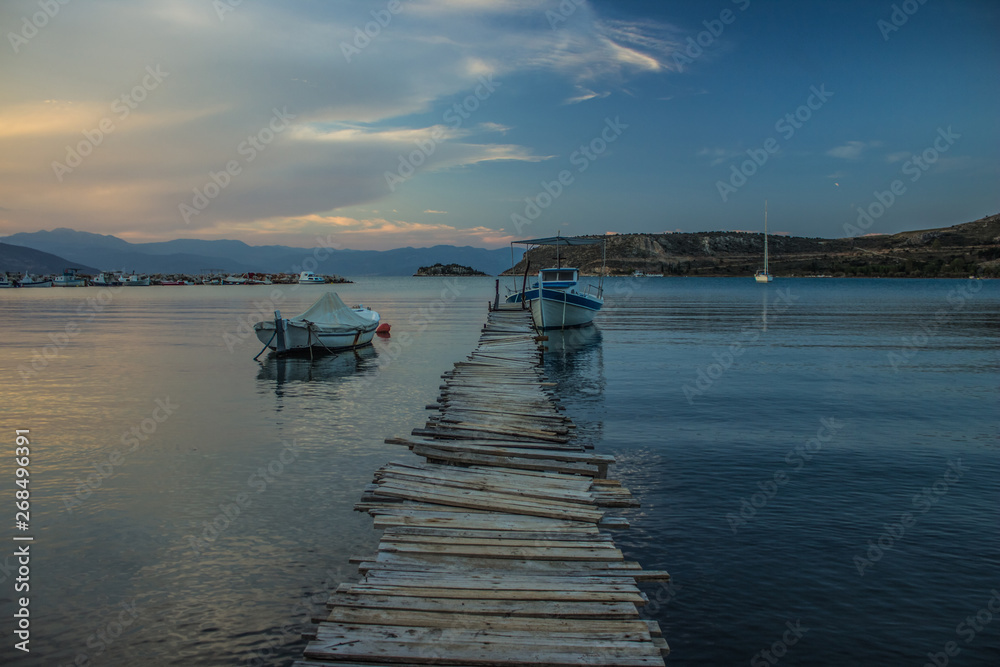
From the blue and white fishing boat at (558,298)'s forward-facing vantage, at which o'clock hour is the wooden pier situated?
The wooden pier is roughly at 12 o'clock from the blue and white fishing boat.

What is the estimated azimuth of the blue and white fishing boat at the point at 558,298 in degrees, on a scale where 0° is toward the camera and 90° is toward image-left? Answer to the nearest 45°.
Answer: approximately 0°

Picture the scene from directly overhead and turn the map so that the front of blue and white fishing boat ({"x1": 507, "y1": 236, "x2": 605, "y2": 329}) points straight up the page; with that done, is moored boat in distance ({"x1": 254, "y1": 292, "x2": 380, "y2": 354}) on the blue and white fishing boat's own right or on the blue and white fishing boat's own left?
on the blue and white fishing boat's own right
